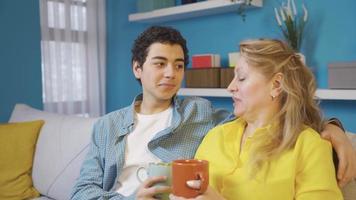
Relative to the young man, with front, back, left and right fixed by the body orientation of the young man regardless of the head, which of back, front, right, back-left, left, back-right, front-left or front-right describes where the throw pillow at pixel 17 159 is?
back-right

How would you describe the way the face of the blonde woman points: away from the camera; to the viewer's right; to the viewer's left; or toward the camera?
to the viewer's left

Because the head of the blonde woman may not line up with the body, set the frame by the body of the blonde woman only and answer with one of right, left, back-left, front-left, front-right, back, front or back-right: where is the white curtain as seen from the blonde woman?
right

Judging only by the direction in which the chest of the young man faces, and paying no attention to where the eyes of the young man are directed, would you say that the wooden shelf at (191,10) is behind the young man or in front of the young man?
behind

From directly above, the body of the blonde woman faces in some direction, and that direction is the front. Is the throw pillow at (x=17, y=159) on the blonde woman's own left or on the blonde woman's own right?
on the blonde woman's own right

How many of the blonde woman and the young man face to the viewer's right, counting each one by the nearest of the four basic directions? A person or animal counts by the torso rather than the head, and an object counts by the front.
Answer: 0
